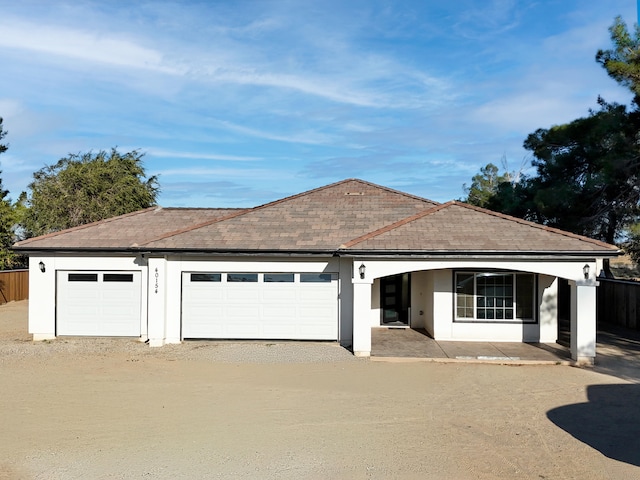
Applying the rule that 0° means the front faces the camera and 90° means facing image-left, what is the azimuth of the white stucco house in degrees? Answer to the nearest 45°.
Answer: approximately 0°

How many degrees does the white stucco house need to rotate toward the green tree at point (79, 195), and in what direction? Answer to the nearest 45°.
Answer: approximately 135° to its right

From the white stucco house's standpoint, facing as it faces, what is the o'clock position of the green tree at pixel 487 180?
The green tree is roughly at 7 o'clock from the white stucco house.

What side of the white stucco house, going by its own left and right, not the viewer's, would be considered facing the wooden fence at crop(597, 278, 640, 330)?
left

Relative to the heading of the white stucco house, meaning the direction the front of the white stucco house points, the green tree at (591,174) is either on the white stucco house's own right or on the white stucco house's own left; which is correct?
on the white stucco house's own left

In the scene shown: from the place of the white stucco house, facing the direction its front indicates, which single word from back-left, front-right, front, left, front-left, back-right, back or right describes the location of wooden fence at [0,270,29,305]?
back-right
